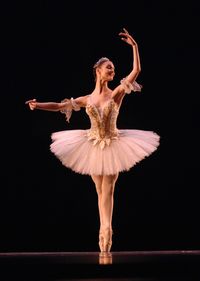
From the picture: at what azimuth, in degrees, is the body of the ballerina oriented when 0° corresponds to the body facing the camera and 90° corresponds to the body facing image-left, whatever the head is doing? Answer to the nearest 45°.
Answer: approximately 0°

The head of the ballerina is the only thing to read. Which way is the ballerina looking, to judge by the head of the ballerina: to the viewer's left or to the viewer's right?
to the viewer's right
